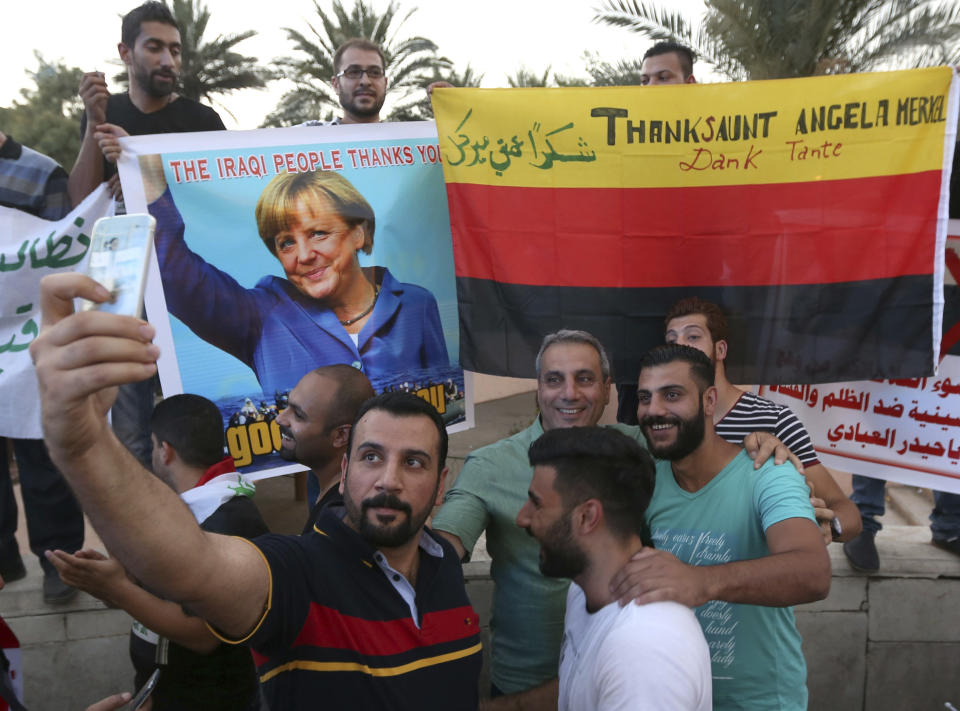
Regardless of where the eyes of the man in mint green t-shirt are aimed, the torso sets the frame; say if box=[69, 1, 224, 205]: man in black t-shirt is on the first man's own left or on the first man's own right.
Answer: on the first man's own right

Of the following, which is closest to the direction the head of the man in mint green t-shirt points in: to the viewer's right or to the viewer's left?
to the viewer's left

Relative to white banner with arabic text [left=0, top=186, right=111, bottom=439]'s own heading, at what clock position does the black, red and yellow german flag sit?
The black, red and yellow german flag is roughly at 10 o'clock from the white banner with arabic text.

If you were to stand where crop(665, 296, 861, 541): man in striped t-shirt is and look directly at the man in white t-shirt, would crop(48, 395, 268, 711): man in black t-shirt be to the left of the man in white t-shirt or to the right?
right

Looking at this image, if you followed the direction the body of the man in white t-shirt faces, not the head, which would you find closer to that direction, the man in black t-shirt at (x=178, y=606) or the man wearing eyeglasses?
the man in black t-shirt
